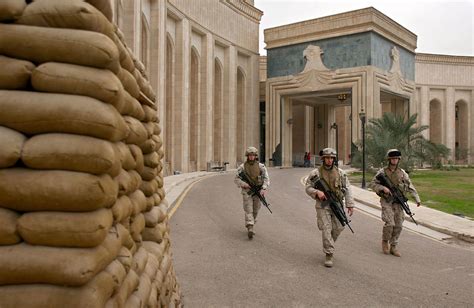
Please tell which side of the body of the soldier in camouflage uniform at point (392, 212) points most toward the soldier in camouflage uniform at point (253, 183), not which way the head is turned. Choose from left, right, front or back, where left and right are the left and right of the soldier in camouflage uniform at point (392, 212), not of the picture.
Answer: right

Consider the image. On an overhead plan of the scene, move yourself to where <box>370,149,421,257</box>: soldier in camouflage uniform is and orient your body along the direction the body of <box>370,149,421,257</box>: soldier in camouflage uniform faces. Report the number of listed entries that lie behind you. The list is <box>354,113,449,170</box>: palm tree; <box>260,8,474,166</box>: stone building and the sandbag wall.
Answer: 2

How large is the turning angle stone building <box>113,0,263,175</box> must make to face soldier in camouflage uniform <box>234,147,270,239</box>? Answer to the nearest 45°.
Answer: approximately 45° to its right

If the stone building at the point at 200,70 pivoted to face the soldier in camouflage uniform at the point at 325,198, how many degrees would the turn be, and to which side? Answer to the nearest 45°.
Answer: approximately 45° to its right

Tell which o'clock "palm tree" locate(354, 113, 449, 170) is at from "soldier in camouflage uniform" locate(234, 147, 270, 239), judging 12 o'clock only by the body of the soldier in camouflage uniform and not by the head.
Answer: The palm tree is roughly at 7 o'clock from the soldier in camouflage uniform.

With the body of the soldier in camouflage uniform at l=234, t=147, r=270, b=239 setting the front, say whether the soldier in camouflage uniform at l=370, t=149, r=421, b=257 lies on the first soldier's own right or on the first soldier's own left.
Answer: on the first soldier's own left

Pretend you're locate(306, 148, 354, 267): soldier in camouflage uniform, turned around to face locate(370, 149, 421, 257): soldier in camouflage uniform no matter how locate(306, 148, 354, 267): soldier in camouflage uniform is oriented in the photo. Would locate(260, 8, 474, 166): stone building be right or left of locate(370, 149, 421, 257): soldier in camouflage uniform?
left

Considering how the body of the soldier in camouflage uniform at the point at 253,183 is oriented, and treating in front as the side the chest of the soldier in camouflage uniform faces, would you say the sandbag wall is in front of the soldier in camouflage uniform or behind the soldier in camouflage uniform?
in front

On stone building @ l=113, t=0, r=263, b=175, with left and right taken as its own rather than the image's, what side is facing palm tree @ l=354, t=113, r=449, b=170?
front

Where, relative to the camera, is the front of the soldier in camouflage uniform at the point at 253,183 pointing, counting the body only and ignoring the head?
toward the camera

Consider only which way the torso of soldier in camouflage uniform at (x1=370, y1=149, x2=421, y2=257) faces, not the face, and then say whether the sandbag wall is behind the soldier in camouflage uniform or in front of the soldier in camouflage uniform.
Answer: in front

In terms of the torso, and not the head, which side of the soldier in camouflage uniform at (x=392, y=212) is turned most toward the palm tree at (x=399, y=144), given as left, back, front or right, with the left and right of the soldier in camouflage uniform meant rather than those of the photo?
back

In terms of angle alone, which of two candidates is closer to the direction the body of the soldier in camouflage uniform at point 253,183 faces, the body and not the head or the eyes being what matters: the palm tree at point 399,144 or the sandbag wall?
the sandbag wall

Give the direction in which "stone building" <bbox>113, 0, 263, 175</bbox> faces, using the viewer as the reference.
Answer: facing the viewer and to the right of the viewer

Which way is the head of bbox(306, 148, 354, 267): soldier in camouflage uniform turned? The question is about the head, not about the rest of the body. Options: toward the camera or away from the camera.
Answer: toward the camera
